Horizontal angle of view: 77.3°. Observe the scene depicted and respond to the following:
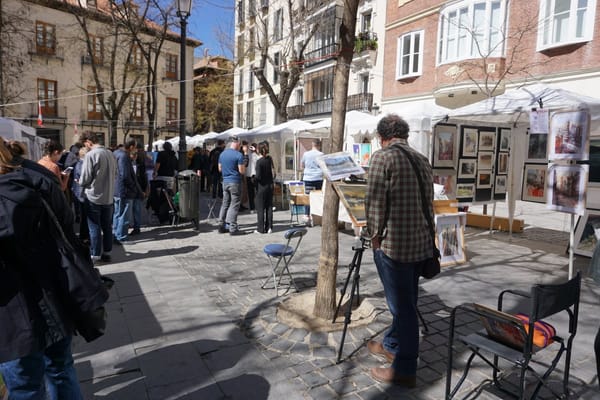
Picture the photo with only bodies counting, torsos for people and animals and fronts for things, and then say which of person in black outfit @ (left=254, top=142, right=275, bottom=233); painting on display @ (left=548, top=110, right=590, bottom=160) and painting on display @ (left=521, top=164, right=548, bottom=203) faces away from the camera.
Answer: the person in black outfit

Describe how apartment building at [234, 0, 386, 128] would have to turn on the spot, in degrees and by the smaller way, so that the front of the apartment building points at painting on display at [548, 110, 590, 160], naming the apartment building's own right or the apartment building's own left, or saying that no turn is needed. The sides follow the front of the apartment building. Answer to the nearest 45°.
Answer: approximately 45° to the apartment building's own left

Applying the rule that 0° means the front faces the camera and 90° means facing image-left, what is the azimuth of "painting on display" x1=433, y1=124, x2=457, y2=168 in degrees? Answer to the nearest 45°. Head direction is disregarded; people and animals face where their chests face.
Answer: approximately 0°

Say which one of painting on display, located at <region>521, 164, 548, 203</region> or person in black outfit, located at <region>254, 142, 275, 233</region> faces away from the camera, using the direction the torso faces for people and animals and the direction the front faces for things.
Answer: the person in black outfit

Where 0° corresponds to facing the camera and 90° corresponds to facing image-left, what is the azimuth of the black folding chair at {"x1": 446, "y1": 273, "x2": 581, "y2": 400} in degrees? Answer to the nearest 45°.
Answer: approximately 135°

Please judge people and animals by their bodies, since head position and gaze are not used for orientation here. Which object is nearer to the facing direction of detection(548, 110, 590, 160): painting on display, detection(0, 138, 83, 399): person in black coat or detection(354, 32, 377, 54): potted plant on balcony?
the person in black coat

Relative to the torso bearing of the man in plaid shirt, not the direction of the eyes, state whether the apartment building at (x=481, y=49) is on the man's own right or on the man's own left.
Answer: on the man's own right

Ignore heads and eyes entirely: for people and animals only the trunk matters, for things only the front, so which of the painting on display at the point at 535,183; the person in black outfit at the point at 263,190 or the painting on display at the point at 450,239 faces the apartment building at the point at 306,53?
the person in black outfit

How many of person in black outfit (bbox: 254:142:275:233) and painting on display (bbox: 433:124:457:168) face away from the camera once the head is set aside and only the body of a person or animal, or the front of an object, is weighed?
1

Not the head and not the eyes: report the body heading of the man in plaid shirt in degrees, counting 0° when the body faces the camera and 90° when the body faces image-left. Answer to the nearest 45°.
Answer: approximately 135°

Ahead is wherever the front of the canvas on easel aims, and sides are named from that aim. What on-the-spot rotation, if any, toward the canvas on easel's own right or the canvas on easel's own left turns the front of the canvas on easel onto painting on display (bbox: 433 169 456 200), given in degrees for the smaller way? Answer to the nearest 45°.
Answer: approximately 90° to the canvas on easel's own left

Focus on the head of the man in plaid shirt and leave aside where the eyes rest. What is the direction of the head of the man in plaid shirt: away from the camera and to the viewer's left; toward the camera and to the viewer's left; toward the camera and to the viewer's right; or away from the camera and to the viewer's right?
away from the camera and to the viewer's left

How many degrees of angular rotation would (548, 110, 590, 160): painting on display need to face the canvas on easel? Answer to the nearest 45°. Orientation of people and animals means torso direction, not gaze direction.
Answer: approximately 45° to its right
